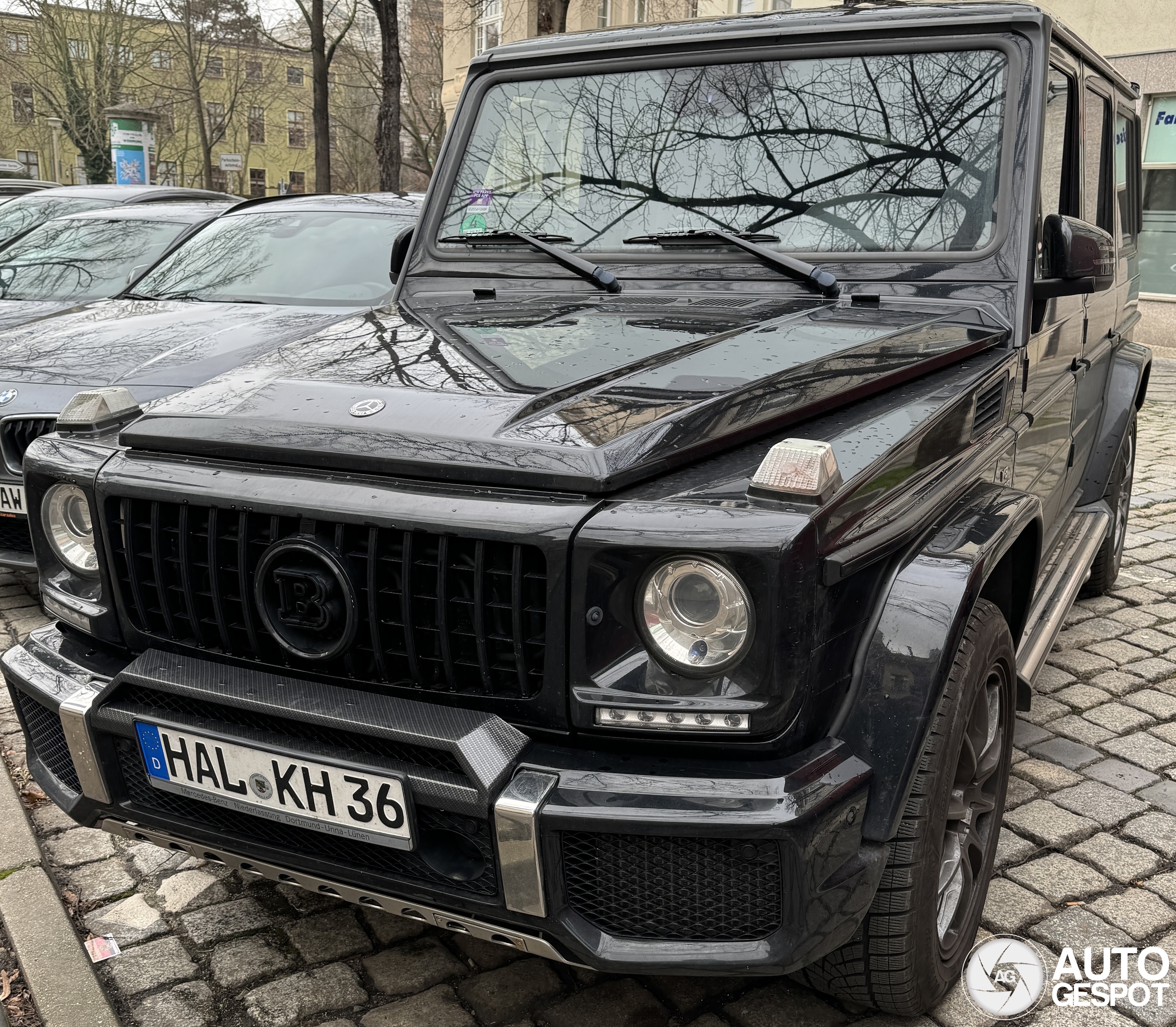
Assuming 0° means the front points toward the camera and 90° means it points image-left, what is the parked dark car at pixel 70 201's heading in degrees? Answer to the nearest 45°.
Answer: approximately 45°

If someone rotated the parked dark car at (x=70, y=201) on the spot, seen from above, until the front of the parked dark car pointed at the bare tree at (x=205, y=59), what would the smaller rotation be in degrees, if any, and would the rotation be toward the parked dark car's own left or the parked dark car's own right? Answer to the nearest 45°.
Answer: approximately 135° to the parked dark car's own right

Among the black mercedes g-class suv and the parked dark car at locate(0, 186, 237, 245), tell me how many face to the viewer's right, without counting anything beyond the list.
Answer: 0

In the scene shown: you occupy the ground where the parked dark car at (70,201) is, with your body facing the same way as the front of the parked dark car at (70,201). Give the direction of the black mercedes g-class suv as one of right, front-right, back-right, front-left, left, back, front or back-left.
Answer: front-left

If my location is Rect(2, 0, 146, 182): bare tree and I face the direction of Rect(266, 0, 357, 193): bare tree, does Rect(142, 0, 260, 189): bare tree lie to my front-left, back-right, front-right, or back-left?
front-left

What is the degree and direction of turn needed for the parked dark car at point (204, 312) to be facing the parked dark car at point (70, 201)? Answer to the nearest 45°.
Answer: approximately 135° to its right

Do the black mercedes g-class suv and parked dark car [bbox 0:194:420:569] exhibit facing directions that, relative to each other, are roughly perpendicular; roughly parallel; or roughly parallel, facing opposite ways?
roughly parallel

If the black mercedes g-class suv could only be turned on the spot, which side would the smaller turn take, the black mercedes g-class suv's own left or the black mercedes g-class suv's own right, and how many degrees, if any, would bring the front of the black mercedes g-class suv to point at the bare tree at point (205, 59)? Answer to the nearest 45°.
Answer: approximately 135° to the black mercedes g-class suv's own right

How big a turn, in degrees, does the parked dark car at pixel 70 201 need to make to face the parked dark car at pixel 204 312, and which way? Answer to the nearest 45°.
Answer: approximately 45° to its left

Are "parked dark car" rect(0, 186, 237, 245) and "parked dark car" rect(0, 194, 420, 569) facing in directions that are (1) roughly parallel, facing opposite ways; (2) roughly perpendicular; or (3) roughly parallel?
roughly parallel

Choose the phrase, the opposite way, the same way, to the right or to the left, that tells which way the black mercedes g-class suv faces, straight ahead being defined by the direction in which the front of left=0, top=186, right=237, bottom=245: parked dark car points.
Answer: the same way

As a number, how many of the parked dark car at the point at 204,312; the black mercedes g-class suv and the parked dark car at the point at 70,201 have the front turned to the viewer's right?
0

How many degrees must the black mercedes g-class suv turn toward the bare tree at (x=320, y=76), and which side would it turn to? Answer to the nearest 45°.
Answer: approximately 135° to its right

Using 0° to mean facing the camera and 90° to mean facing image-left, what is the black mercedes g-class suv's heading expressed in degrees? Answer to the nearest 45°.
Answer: approximately 45°

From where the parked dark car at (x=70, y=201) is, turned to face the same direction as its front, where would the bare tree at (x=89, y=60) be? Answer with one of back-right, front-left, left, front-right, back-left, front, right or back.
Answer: back-right

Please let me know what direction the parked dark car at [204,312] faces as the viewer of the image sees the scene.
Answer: facing the viewer and to the left of the viewer

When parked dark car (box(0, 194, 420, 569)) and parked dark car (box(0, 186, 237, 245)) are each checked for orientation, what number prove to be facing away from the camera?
0
